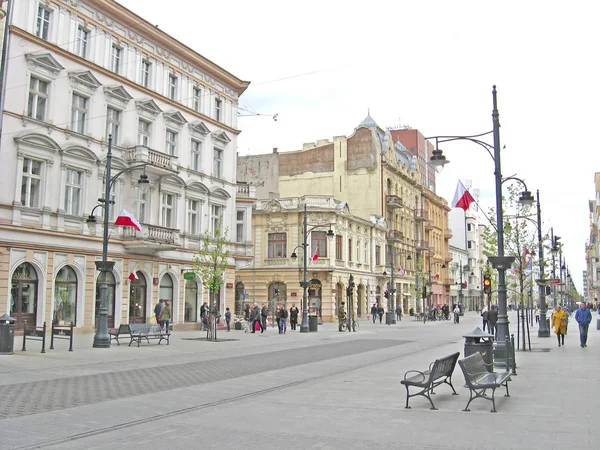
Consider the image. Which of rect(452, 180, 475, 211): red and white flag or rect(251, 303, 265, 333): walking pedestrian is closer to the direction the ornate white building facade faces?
the red and white flag

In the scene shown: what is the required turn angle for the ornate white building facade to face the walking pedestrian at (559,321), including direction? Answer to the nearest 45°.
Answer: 0° — it already faces them

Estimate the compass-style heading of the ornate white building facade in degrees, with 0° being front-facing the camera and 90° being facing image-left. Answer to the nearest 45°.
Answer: approximately 315°

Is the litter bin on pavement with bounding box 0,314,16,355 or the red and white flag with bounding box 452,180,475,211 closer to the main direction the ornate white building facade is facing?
the red and white flag

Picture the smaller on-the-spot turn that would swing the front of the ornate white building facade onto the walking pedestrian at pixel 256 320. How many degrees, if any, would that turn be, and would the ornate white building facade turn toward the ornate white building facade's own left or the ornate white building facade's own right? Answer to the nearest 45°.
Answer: approximately 90° to the ornate white building facade's own left

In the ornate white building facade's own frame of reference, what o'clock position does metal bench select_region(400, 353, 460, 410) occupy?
The metal bench is roughly at 1 o'clock from the ornate white building facade.

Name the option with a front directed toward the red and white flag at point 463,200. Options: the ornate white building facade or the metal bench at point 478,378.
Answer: the ornate white building facade

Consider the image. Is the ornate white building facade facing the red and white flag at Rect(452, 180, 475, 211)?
yes
